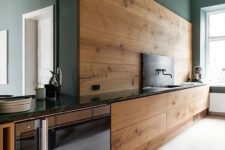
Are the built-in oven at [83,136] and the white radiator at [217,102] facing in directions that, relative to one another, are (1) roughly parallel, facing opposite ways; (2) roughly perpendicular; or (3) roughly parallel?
roughly perpendicular

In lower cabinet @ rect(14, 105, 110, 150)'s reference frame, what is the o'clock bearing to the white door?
The white door is roughly at 7 o'clock from the lower cabinet.

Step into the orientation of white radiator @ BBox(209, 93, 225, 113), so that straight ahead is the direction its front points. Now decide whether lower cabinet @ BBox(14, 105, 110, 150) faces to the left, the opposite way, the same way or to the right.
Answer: to the left

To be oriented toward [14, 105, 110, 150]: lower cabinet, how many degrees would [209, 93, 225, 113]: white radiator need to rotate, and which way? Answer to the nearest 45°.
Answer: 0° — it already faces it

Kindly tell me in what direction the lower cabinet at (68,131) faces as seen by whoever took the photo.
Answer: facing the viewer and to the right of the viewer

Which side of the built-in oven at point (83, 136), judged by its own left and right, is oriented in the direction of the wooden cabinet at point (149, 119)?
left

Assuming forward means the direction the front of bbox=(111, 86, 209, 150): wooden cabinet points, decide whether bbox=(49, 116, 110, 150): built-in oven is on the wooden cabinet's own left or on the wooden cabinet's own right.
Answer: on the wooden cabinet's own right

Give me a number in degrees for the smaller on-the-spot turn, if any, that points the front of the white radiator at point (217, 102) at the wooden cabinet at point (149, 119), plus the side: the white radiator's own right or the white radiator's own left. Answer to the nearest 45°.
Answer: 0° — it already faces it

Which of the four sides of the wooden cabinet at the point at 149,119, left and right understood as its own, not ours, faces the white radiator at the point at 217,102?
left
